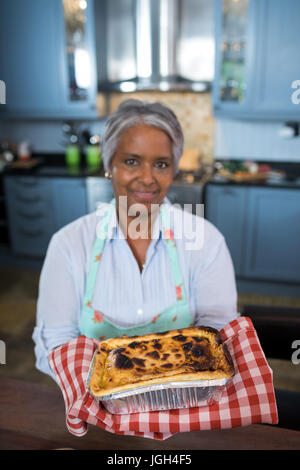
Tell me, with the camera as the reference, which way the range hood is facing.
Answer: facing the viewer

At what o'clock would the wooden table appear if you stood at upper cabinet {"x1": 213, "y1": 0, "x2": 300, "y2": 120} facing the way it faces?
The wooden table is roughly at 12 o'clock from the upper cabinet.

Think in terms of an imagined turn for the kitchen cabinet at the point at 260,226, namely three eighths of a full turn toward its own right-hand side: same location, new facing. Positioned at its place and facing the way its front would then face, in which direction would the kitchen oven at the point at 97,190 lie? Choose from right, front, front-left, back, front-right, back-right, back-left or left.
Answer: front-left

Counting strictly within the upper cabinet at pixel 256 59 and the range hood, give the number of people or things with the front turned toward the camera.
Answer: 2

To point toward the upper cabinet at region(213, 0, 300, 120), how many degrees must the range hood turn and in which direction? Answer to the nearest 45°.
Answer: approximately 45° to its left

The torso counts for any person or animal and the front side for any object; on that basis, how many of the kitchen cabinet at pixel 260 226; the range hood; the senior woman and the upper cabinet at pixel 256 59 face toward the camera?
4

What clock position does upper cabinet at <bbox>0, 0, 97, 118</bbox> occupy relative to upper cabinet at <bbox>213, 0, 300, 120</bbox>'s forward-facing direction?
upper cabinet at <bbox>0, 0, 97, 118</bbox> is roughly at 3 o'clock from upper cabinet at <bbox>213, 0, 300, 120</bbox>.

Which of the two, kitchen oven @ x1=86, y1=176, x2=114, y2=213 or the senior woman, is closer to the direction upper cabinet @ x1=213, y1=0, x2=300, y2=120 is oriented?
the senior woman

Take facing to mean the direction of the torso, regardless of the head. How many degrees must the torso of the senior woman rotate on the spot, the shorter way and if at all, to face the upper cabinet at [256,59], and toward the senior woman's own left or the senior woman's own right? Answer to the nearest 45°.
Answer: approximately 135° to the senior woman's own left

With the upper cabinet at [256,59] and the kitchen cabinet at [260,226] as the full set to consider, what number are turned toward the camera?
2

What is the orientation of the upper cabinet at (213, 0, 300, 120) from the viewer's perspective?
toward the camera

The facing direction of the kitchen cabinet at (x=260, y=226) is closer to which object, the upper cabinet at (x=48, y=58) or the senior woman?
the senior woman

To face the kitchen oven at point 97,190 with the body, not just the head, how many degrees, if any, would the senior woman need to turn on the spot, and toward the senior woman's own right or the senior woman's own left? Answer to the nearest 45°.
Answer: approximately 180°

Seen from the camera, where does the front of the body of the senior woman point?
toward the camera

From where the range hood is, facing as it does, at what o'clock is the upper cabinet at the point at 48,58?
The upper cabinet is roughly at 3 o'clock from the range hood.

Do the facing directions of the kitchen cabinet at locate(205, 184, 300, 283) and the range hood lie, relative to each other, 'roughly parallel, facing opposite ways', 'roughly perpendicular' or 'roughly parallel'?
roughly parallel

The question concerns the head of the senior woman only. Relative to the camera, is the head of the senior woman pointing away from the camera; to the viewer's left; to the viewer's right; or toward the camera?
toward the camera
